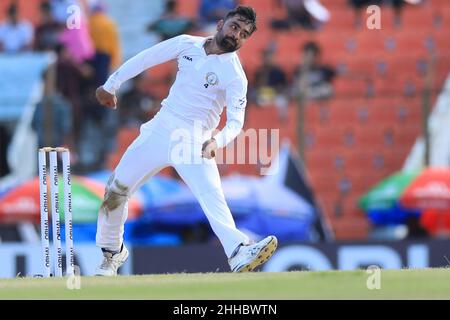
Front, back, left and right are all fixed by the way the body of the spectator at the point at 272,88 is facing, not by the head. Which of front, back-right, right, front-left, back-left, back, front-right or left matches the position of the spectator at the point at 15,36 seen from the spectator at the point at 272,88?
right

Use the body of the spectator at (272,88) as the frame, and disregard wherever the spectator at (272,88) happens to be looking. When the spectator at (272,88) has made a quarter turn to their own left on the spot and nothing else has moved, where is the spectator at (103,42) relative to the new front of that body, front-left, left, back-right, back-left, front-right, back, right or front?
back

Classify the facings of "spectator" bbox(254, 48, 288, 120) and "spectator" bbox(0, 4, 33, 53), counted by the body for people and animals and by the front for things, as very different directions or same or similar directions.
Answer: same or similar directions

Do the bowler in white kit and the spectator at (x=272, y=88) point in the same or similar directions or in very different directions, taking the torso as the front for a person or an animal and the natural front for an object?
same or similar directions

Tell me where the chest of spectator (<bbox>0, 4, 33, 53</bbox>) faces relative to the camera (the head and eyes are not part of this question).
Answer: toward the camera

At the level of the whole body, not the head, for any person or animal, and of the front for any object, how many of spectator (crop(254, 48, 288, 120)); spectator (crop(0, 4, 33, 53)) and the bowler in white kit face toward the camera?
3

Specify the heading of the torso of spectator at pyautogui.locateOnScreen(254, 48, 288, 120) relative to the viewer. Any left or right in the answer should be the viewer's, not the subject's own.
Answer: facing the viewer

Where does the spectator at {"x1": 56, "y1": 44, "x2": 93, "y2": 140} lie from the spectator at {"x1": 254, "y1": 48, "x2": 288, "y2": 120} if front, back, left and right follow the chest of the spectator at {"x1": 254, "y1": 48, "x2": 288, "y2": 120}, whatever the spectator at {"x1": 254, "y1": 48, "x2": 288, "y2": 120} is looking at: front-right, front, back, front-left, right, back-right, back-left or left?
right

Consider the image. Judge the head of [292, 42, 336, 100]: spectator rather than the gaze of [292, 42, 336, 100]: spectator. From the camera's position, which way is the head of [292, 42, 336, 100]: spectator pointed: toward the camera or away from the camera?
toward the camera
